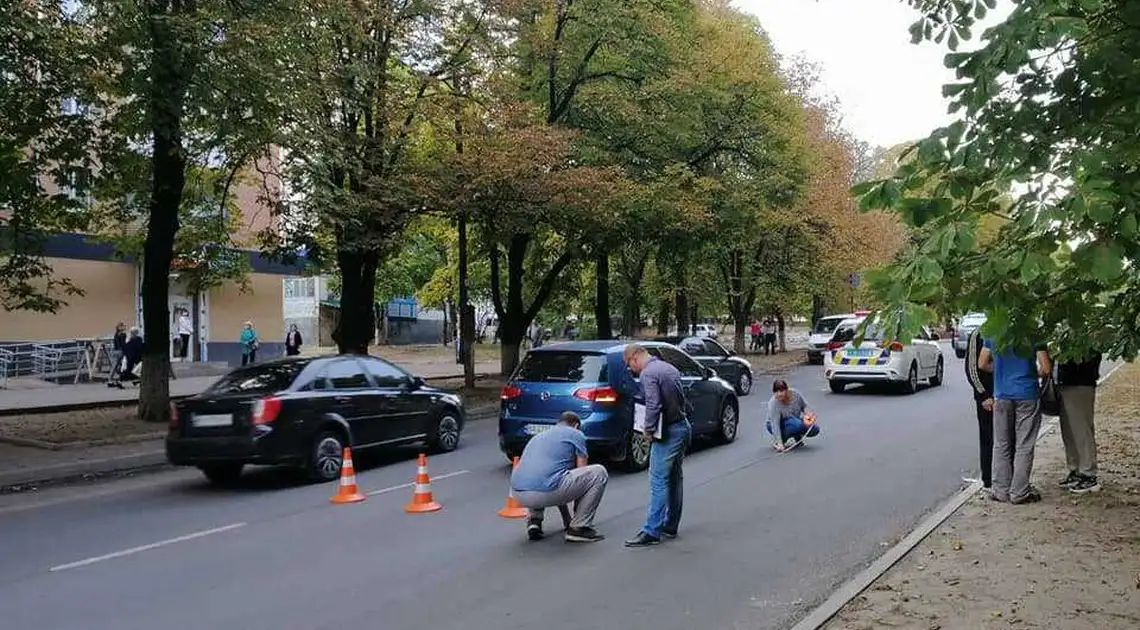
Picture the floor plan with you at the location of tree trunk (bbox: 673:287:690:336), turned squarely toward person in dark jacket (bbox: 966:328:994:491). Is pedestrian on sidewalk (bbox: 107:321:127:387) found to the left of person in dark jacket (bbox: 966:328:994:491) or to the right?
right

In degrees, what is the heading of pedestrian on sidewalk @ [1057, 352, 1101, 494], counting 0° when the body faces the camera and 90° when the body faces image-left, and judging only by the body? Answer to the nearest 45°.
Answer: approximately 90°

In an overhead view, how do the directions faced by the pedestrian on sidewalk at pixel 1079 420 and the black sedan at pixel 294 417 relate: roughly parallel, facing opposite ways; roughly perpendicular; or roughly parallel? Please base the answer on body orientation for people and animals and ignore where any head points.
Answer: roughly perpendicular

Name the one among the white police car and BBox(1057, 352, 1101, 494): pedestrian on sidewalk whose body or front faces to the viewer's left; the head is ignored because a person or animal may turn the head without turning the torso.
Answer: the pedestrian on sidewalk

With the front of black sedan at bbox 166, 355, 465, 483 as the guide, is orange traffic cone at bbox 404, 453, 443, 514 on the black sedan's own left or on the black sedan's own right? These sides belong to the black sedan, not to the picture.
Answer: on the black sedan's own right

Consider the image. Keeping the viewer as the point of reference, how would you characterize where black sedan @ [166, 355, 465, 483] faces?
facing away from the viewer and to the right of the viewer
